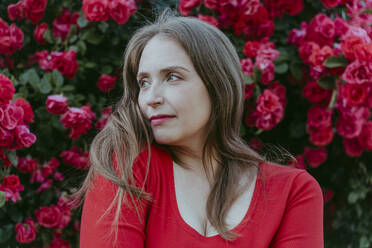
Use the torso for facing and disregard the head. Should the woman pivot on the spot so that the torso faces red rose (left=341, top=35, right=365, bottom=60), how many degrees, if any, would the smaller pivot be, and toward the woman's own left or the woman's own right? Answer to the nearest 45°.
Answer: approximately 135° to the woman's own left

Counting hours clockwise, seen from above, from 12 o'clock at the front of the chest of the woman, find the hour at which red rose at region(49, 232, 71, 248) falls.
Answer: The red rose is roughly at 4 o'clock from the woman.

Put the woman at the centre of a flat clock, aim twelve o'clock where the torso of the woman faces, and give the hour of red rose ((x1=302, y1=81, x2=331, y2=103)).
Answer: The red rose is roughly at 7 o'clock from the woman.

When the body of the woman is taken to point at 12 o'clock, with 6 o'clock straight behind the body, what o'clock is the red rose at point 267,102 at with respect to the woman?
The red rose is roughly at 7 o'clock from the woman.

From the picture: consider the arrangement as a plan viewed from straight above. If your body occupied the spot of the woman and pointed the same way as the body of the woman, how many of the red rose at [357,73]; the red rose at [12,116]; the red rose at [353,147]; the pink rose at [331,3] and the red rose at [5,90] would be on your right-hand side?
2

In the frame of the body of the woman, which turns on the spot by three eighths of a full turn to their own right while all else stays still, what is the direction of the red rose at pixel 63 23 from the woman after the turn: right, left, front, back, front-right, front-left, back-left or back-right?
front

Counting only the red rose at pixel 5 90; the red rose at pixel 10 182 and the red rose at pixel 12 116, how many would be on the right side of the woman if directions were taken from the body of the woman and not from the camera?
3

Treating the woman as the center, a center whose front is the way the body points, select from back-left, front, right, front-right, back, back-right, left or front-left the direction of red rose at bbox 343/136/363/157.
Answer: back-left

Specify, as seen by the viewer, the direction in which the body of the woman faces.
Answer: toward the camera

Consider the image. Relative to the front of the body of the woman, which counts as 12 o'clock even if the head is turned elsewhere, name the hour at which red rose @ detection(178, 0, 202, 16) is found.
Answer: The red rose is roughly at 6 o'clock from the woman.

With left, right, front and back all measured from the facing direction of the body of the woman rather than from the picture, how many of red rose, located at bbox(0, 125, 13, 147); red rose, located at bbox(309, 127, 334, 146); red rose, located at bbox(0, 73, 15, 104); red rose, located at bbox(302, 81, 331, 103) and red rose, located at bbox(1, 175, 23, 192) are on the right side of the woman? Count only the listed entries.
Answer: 3

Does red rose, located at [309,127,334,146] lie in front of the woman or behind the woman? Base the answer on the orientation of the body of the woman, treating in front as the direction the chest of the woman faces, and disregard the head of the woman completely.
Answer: behind

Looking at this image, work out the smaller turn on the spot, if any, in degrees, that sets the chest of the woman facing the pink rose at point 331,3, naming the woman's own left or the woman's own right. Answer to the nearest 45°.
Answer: approximately 135° to the woman's own left

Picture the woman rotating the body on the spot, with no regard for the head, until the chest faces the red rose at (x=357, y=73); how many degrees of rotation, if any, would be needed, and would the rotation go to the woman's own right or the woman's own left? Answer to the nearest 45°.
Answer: approximately 135° to the woman's own left

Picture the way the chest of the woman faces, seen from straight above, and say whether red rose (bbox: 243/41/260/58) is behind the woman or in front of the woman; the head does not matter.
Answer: behind

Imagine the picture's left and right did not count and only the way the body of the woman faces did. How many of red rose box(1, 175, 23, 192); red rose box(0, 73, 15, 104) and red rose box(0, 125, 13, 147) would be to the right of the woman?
3

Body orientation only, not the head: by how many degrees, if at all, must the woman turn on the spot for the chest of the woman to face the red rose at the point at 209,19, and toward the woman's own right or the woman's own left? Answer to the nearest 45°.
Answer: approximately 180°
